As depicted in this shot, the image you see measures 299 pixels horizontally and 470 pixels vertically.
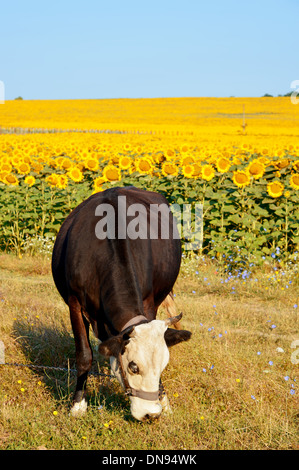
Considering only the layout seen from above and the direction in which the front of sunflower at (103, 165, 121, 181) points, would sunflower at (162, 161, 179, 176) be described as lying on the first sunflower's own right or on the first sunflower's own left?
on the first sunflower's own left

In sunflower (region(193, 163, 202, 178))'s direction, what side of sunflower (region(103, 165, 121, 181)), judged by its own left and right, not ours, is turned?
left

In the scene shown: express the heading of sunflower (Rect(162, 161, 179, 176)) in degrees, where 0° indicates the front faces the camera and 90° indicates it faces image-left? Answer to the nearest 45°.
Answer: approximately 0°

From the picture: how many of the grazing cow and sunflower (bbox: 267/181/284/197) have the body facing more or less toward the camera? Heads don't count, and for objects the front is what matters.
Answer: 2

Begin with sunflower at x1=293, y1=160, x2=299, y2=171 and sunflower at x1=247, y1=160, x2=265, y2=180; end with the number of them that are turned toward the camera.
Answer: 2
